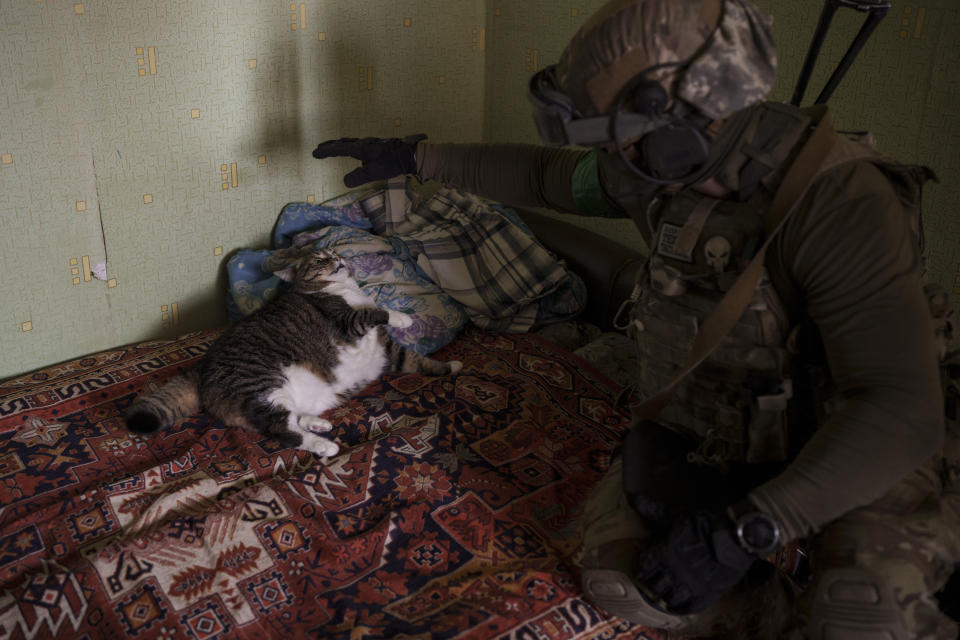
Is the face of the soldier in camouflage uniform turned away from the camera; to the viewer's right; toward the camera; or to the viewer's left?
to the viewer's left

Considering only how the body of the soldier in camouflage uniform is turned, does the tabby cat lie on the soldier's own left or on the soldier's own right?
on the soldier's own right

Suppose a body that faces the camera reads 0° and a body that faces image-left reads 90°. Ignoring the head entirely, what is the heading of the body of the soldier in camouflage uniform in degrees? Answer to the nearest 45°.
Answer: approximately 45°
